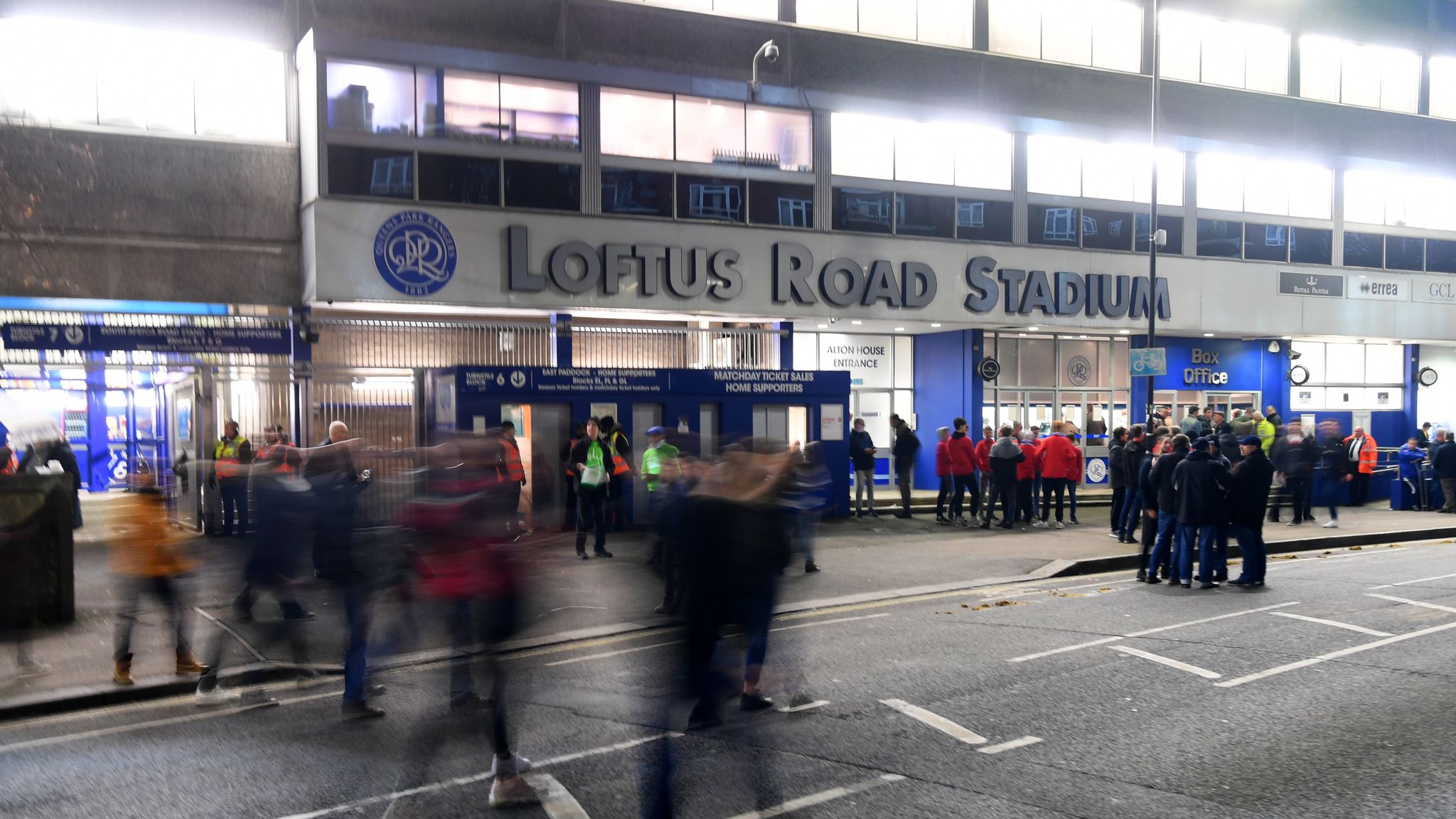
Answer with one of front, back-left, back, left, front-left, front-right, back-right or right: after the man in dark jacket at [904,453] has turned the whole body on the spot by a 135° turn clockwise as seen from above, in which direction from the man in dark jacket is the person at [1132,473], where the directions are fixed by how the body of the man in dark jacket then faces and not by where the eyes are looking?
right

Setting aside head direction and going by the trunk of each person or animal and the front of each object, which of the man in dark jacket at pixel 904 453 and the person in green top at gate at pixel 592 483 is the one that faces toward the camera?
the person in green top at gate

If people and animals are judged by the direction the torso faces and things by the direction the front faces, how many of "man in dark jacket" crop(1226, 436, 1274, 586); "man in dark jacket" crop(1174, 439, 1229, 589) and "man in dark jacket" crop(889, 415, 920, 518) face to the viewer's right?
0

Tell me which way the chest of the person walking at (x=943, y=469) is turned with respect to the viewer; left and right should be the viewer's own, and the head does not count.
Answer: facing to the right of the viewer

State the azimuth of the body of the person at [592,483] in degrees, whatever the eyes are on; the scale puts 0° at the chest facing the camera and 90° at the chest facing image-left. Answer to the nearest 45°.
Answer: approximately 0°

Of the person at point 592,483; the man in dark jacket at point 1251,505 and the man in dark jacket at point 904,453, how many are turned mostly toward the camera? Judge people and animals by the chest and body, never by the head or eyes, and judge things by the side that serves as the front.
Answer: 1

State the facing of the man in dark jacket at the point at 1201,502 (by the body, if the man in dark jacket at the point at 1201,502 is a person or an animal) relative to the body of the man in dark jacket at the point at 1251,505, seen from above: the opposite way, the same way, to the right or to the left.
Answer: to the right
